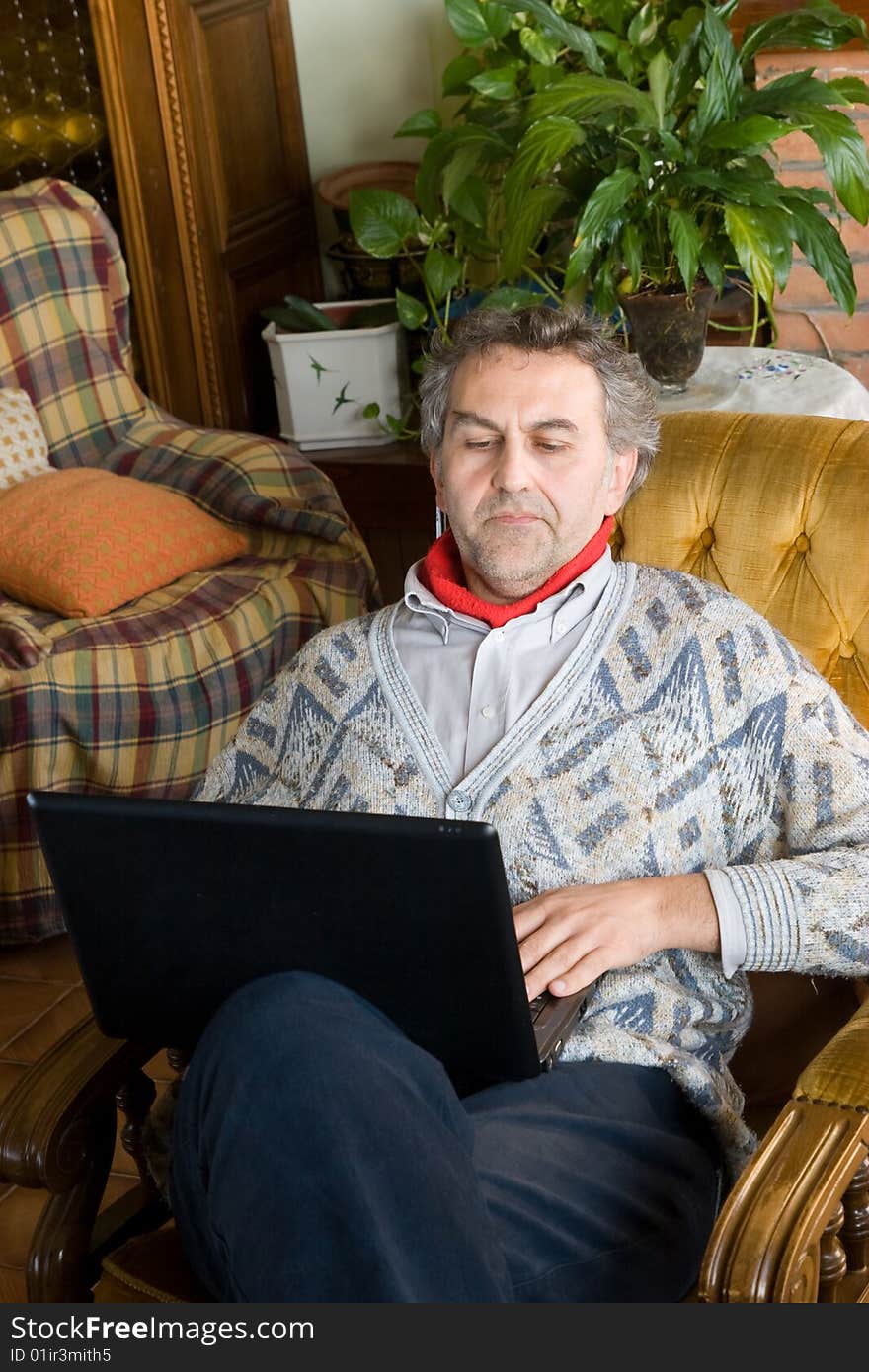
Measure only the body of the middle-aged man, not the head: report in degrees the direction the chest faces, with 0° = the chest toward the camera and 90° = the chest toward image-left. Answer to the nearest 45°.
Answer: approximately 45°

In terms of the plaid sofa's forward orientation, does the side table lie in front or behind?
in front

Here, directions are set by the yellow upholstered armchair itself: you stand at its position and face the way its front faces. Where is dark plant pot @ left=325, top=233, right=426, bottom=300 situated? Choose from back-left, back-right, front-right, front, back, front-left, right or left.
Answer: back-right

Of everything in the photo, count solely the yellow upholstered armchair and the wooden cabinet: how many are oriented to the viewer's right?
0

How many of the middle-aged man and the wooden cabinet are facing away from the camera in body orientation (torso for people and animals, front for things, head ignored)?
0

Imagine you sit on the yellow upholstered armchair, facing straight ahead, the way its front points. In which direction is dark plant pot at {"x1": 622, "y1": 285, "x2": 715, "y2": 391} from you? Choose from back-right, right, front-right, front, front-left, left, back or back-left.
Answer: back-right

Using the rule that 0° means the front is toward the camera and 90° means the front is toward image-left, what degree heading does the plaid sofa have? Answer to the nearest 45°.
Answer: approximately 315°

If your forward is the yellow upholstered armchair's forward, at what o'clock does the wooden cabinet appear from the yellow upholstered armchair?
The wooden cabinet is roughly at 4 o'clock from the yellow upholstered armchair.
